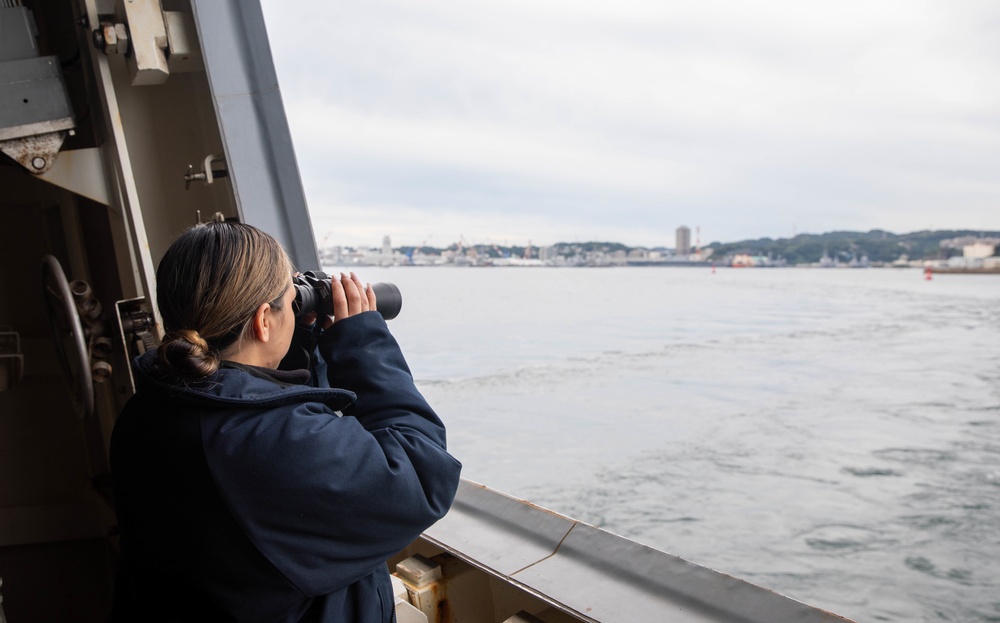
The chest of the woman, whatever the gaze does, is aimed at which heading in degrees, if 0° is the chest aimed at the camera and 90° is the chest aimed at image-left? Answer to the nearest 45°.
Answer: approximately 225°

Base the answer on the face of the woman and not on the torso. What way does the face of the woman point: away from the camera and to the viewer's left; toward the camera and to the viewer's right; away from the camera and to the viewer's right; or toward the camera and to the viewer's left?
away from the camera and to the viewer's right
